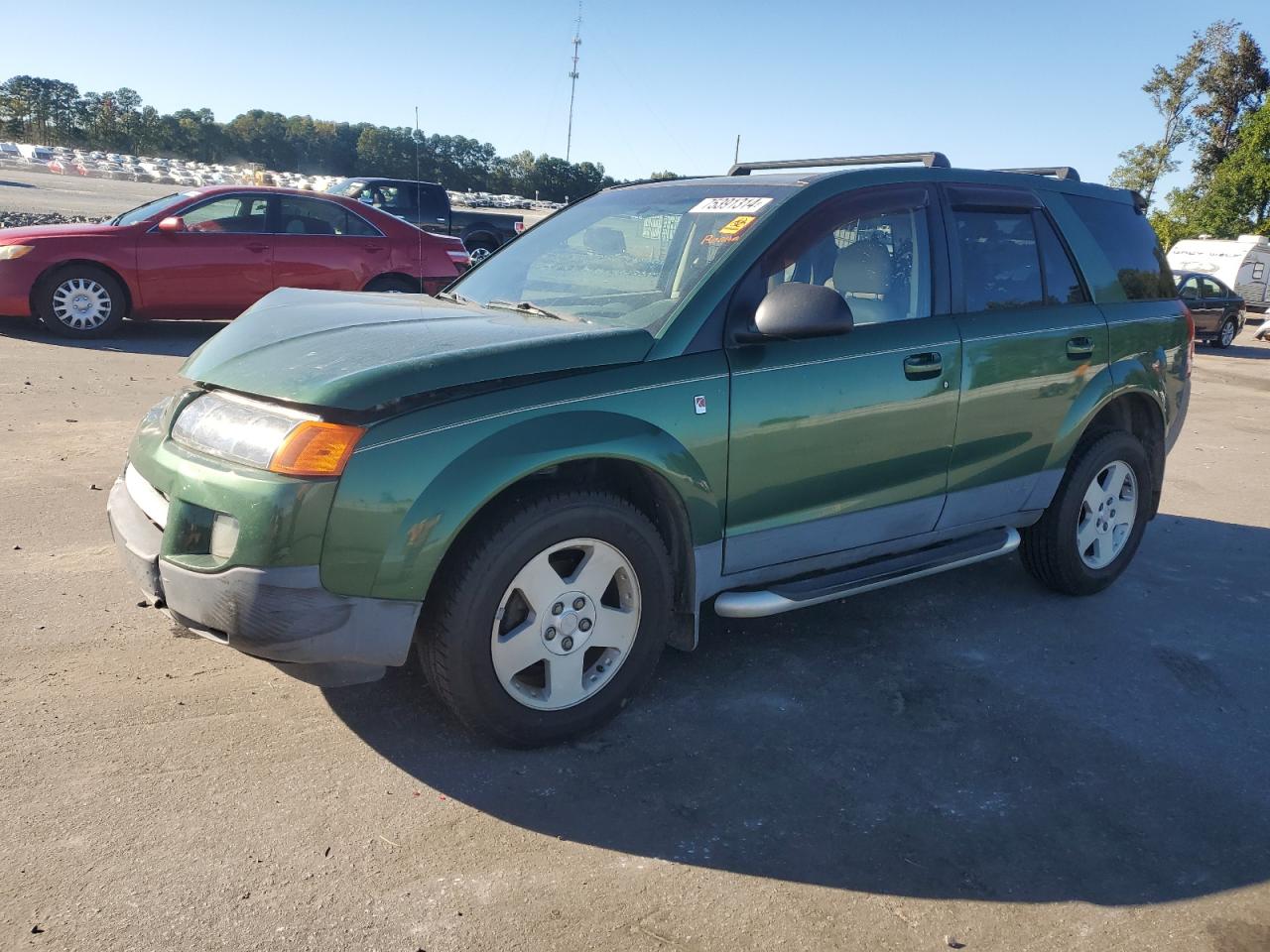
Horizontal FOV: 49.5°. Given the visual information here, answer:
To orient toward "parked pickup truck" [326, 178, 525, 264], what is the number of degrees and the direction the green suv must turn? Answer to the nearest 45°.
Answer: approximately 135° to its right

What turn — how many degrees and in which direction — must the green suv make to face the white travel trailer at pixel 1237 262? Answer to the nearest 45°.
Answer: approximately 180°

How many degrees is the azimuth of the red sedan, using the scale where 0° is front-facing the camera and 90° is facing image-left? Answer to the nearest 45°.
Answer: approximately 90°

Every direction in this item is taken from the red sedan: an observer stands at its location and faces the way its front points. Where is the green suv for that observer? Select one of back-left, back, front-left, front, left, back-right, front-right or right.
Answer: left

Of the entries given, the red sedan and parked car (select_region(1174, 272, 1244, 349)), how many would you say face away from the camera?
0

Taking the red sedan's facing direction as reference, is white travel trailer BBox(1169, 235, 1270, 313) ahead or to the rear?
to the rear

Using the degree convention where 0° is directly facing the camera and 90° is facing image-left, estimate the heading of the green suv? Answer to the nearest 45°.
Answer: approximately 45°

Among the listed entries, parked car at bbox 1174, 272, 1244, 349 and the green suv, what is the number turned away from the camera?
0
